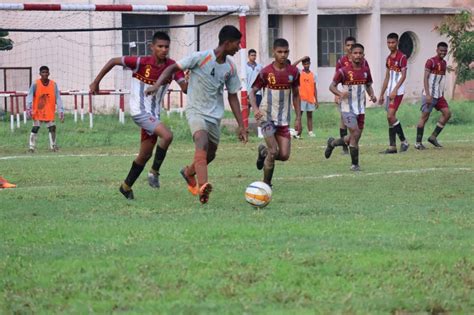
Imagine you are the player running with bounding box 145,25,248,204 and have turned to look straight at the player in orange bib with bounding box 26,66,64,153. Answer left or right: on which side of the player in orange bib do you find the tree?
right

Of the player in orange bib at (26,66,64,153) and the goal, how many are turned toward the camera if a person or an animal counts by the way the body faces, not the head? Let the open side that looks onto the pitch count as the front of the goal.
2

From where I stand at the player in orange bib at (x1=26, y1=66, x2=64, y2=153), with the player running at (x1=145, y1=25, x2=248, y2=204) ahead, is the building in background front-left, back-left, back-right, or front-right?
back-left

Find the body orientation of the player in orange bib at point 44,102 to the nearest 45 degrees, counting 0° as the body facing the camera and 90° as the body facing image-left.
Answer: approximately 0°

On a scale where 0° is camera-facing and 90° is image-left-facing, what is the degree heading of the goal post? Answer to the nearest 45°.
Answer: approximately 0°

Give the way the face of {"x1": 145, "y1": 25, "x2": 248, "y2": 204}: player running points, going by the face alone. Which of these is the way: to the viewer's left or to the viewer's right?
to the viewer's right

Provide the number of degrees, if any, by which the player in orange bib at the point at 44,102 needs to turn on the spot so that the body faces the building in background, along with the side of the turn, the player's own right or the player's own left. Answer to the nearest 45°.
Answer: approximately 135° to the player's own left

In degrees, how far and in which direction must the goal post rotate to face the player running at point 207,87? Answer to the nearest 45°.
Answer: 0° — it already faces them
